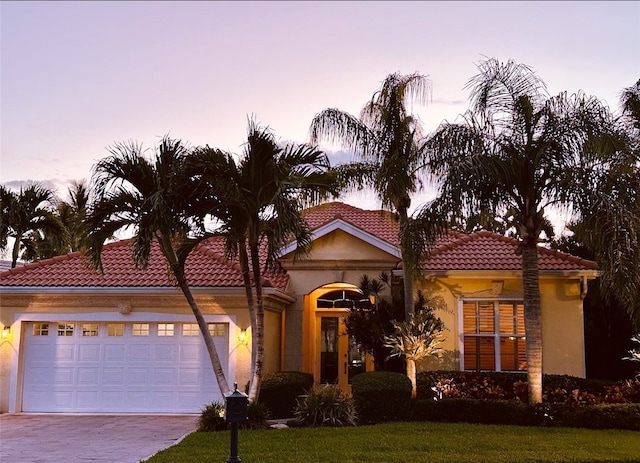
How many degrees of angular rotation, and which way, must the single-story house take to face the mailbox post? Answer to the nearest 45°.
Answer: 0° — it already faces it

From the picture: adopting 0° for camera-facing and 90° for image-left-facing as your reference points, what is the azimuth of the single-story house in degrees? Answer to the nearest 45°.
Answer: approximately 0°

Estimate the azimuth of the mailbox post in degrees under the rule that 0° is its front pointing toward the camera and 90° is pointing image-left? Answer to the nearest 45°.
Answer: approximately 0°

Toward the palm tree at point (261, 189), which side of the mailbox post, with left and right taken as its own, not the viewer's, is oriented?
back

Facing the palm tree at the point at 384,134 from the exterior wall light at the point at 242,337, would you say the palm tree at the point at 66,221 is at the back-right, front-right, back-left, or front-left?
back-left

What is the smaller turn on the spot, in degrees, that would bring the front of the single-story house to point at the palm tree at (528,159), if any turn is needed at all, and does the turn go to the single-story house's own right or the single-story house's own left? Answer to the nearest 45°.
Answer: approximately 45° to the single-story house's own left

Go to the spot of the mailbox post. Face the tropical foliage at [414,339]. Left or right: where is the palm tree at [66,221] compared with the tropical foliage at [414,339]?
left

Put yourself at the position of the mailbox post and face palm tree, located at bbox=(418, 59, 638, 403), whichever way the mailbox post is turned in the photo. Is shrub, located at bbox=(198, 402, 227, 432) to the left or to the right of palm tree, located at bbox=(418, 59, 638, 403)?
left

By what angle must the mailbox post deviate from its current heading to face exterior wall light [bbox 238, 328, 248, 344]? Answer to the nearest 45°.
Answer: approximately 180°
